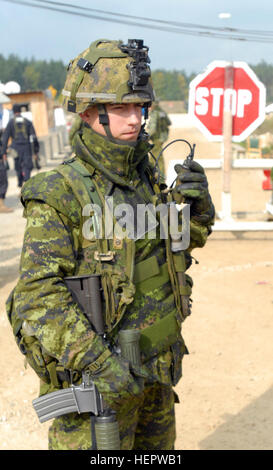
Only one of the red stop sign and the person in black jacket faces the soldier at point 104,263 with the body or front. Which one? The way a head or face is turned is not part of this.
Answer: the red stop sign

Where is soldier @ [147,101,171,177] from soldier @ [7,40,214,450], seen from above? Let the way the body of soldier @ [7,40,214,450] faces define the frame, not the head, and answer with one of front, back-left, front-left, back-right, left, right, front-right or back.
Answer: back-left

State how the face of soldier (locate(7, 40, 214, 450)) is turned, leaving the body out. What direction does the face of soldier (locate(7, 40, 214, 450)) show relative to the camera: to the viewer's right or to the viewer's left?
to the viewer's right

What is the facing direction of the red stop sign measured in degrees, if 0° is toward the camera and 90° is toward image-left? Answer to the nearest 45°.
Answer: approximately 0°

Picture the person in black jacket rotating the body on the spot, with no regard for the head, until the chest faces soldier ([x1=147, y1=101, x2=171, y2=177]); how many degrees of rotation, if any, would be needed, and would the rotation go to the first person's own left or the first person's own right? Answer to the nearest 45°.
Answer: approximately 135° to the first person's own right

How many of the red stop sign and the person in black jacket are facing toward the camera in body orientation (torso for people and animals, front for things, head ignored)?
1

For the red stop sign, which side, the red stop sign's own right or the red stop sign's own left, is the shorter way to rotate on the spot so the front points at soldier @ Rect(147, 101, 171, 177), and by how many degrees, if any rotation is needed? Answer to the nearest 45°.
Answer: approximately 135° to the red stop sign's own right

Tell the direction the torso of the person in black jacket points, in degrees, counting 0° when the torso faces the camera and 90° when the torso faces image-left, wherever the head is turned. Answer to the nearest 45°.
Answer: approximately 180°

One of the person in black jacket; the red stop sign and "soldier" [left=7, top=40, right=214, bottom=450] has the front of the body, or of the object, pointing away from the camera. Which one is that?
the person in black jacket

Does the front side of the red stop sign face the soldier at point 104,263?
yes
